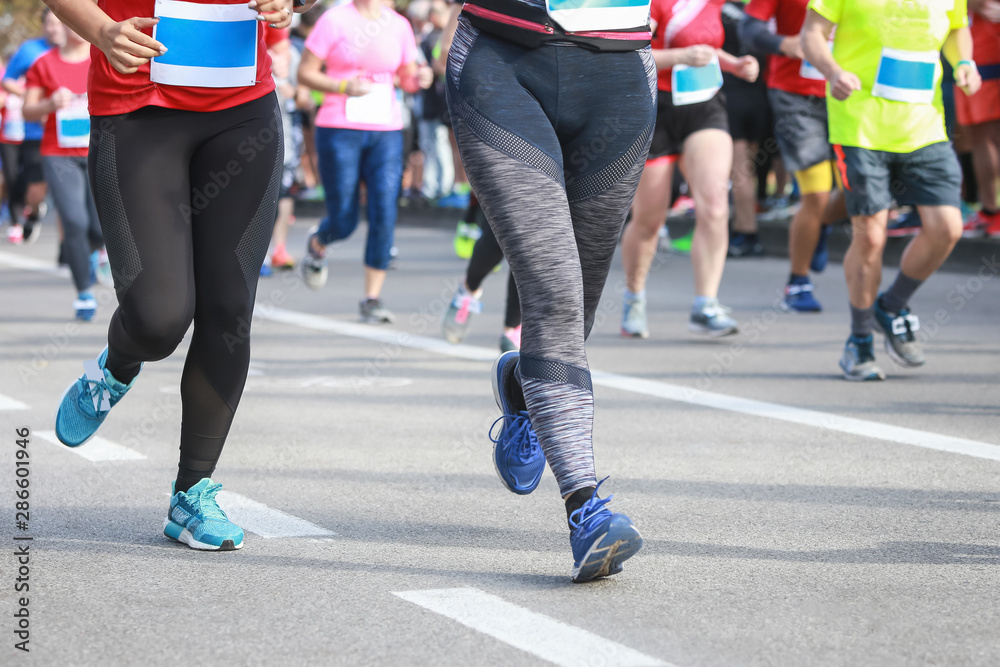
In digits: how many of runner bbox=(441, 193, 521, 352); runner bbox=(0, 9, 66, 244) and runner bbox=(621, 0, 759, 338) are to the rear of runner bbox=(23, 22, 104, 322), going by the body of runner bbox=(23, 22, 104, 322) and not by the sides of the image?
1

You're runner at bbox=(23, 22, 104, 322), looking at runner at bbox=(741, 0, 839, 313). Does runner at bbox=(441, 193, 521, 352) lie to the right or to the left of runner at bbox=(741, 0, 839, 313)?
right

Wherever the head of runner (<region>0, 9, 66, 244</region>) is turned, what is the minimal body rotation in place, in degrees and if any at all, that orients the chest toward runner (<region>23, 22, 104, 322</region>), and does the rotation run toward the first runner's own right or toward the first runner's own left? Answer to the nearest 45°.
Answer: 0° — they already face them

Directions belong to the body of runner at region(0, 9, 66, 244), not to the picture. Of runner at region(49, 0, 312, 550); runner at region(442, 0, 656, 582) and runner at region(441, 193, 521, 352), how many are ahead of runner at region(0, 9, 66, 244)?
3

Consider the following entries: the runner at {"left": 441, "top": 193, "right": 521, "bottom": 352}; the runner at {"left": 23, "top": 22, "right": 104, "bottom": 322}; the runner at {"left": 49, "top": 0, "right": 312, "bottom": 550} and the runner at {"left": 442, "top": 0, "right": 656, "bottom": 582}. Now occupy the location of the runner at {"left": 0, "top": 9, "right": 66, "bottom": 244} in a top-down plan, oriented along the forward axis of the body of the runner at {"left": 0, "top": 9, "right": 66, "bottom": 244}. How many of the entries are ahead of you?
4

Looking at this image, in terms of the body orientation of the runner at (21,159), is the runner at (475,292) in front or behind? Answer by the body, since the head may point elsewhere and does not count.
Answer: in front

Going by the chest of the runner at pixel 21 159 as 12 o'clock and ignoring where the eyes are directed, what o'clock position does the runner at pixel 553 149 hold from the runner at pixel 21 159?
the runner at pixel 553 149 is roughly at 12 o'clock from the runner at pixel 21 159.

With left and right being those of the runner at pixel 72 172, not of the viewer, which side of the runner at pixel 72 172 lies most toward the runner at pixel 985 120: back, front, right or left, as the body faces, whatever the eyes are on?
left

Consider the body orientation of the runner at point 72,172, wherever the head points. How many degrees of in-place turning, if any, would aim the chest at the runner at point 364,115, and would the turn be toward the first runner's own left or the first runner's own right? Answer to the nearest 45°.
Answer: approximately 90° to the first runner's own left

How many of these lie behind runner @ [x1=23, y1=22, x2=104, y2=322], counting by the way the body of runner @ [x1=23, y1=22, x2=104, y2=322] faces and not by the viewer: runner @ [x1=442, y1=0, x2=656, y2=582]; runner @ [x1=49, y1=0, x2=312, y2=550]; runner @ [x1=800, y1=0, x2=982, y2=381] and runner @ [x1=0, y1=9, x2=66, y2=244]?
1

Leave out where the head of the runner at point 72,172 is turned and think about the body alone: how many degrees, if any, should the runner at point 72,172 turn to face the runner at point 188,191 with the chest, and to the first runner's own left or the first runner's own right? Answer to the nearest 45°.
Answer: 0° — they already face them

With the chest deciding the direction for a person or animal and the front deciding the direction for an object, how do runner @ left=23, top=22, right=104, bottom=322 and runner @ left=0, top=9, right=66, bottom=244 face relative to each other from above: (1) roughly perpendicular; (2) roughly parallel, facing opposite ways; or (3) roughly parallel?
roughly parallel

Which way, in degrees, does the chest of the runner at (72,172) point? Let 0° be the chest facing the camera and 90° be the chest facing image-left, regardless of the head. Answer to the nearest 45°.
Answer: approximately 0°

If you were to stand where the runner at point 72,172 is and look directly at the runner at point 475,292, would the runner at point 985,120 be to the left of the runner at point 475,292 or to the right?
left

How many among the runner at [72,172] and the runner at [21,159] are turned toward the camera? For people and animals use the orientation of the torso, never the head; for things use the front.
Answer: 2

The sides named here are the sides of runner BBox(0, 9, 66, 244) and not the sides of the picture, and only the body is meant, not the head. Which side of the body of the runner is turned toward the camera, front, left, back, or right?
front

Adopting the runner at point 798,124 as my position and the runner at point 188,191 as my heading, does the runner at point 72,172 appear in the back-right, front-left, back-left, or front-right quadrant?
front-right
